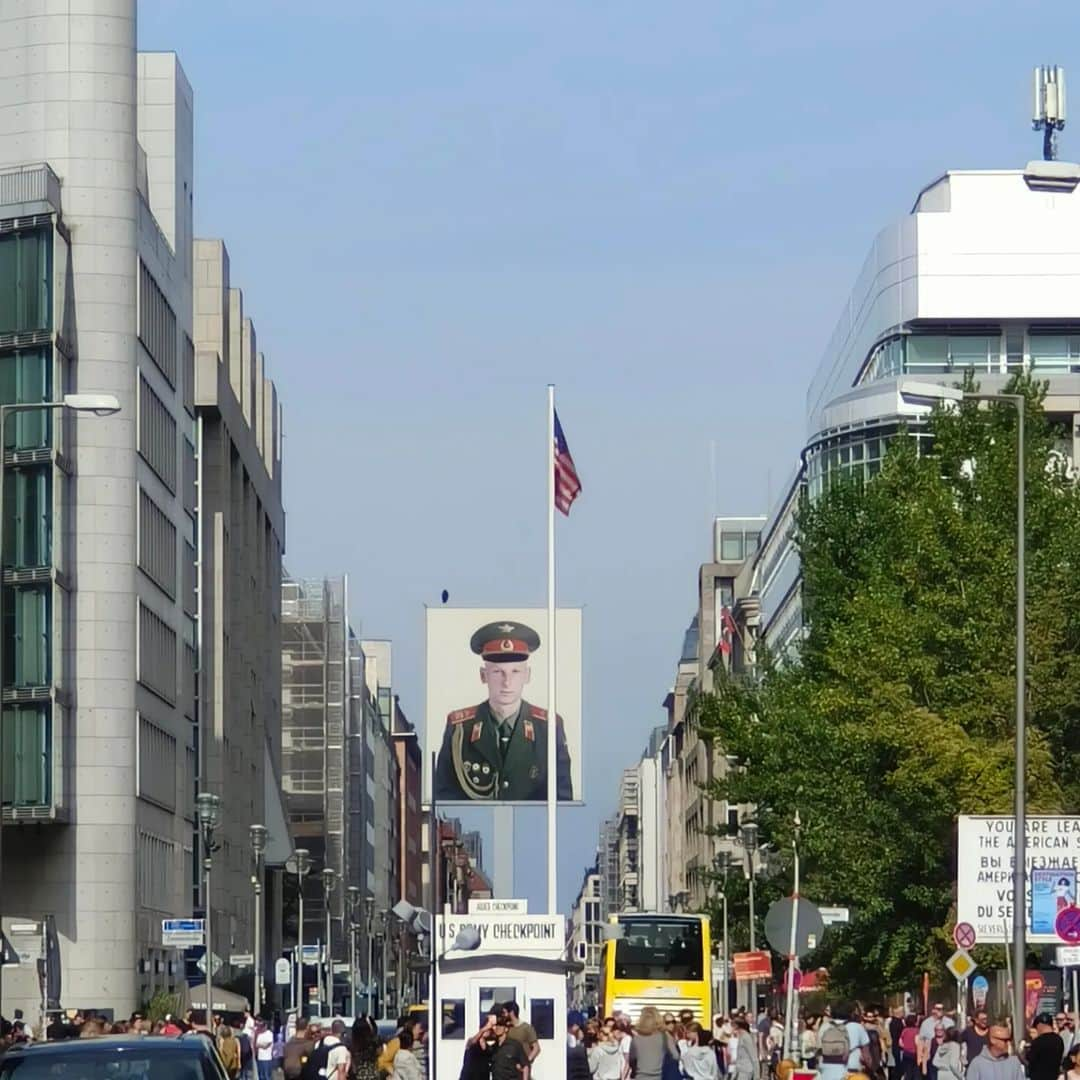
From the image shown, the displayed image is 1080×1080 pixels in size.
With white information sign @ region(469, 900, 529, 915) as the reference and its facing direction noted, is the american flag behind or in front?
behind

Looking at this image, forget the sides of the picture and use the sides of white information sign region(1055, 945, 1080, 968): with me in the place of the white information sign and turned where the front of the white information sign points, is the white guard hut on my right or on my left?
on my right

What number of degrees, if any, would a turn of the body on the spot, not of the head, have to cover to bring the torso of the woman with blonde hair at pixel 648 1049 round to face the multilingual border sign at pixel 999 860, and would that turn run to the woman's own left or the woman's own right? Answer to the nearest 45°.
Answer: approximately 45° to the woman's own right

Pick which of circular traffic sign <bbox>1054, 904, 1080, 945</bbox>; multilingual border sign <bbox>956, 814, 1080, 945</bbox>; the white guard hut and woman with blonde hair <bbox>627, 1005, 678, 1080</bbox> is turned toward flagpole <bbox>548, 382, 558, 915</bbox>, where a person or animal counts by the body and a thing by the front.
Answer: the woman with blonde hair

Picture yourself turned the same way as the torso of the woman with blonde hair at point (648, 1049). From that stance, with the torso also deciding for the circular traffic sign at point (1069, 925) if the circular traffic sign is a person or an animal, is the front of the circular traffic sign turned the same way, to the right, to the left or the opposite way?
the opposite way

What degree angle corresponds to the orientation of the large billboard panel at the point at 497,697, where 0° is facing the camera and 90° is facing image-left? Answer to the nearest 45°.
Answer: approximately 0°

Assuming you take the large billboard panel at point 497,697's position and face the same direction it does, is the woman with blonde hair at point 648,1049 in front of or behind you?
in front
